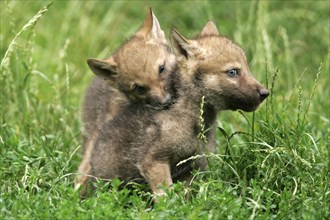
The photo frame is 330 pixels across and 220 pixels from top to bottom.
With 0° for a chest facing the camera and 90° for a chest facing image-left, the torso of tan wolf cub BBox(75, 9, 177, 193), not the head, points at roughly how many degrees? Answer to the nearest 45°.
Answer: approximately 315°
